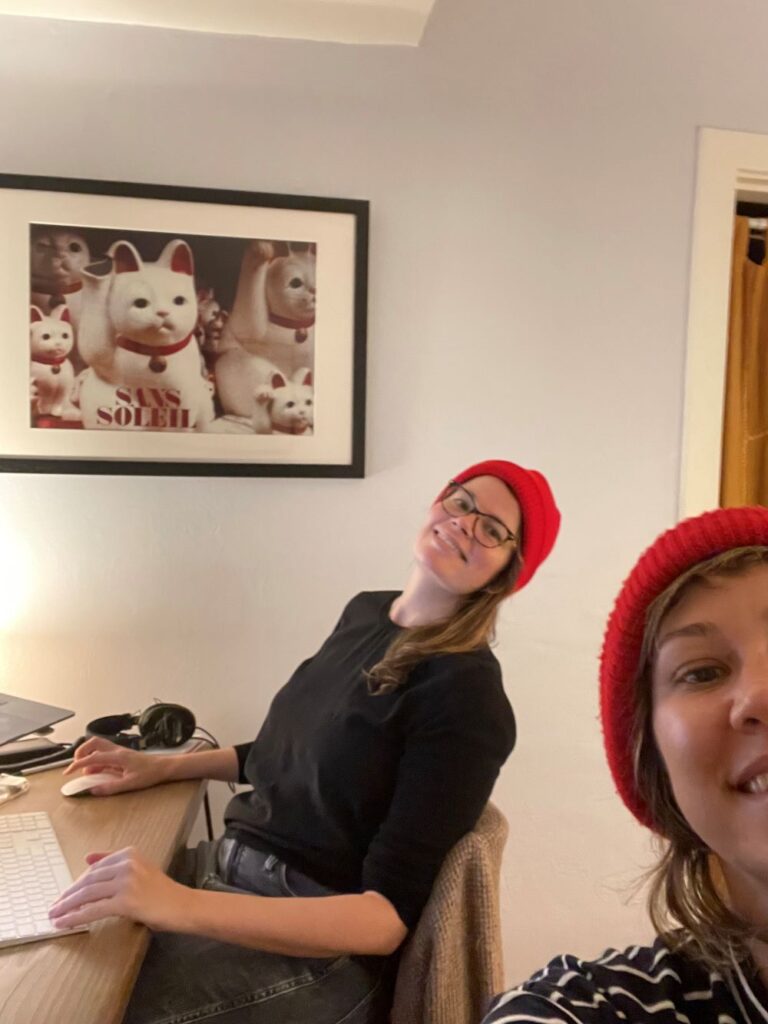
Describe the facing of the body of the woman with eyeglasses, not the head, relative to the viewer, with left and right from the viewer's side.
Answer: facing the viewer and to the left of the viewer

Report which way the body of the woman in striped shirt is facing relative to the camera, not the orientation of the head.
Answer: toward the camera

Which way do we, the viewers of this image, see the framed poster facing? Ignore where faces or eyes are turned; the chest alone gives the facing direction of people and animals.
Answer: facing the viewer

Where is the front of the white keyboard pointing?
to the viewer's right

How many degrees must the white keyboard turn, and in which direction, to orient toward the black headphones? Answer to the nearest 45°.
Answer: approximately 90° to its left

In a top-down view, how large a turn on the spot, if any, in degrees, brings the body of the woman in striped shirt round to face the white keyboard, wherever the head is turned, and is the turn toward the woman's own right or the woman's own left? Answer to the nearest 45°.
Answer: approximately 90° to the woman's own right

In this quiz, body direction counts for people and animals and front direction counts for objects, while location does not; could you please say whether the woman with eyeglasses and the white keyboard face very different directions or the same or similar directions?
very different directions

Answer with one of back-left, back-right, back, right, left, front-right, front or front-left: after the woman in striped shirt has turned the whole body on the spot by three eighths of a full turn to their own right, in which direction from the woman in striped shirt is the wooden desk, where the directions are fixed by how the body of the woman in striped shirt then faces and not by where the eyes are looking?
front-left

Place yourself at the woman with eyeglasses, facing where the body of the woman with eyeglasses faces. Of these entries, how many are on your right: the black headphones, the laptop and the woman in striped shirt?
2

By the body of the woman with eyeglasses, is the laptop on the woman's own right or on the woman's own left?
on the woman's own right
